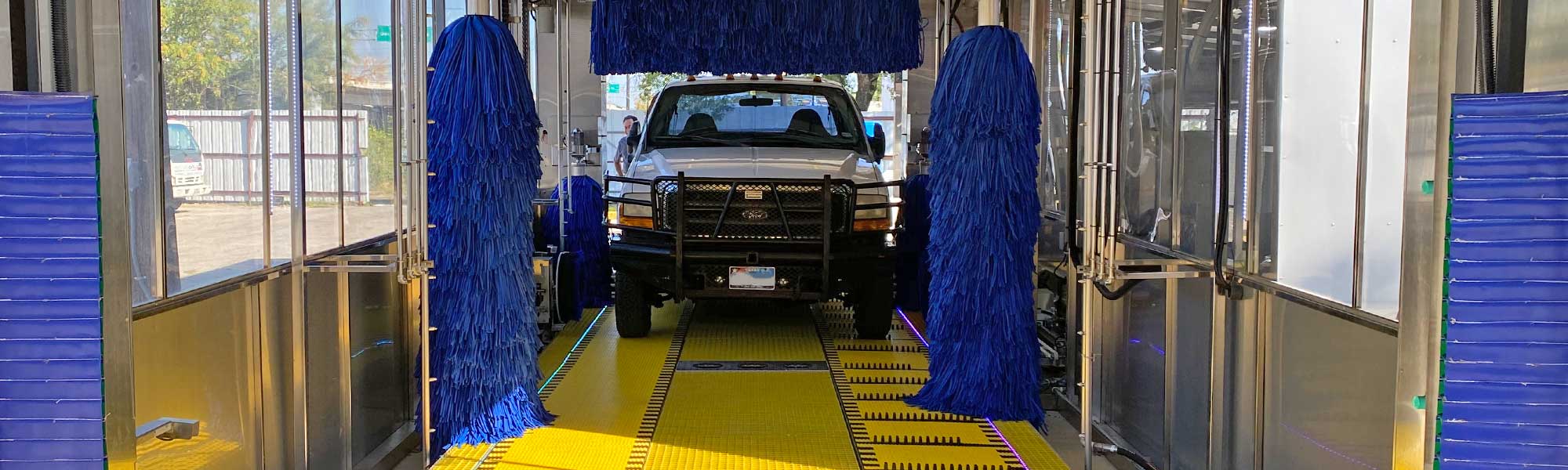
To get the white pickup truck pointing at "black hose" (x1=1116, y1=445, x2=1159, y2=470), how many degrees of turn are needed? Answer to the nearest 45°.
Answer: approximately 45° to its left

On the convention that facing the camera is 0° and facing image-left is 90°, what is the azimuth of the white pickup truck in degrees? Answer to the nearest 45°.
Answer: approximately 0°

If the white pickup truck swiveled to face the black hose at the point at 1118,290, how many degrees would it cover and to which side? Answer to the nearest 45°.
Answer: approximately 45° to its left

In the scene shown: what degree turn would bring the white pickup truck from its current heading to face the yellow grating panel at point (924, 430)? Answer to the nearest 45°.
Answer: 0° — it already faces it

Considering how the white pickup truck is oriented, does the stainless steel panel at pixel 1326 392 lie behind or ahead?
ahead

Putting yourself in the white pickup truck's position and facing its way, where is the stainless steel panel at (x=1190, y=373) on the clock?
The stainless steel panel is roughly at 11 o'clock from the white pickup truck.

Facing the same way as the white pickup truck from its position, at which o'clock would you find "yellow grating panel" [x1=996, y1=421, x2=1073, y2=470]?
The yellow grating panel is roughly at 11 o'clock from the white pickup truck.

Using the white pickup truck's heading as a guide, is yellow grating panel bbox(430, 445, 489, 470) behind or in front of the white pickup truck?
in front

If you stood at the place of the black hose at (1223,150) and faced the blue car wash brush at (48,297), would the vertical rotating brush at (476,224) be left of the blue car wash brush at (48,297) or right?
right

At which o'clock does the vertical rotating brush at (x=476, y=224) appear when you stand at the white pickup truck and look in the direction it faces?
The vertical rotating brush is roughly at 1 o'clock from the white pickup truck.

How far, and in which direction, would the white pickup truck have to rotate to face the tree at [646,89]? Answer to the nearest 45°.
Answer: approximately 180°

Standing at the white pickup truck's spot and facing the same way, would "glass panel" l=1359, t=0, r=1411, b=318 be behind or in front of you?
in front
